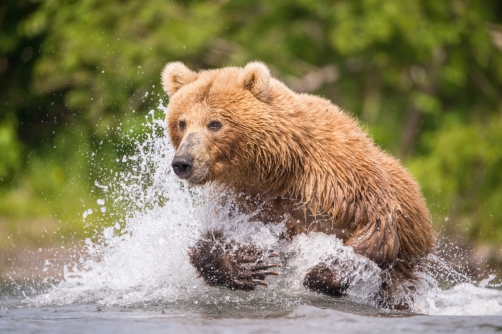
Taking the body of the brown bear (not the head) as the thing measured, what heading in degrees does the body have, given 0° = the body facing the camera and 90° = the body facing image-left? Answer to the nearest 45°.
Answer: approximately 45°
